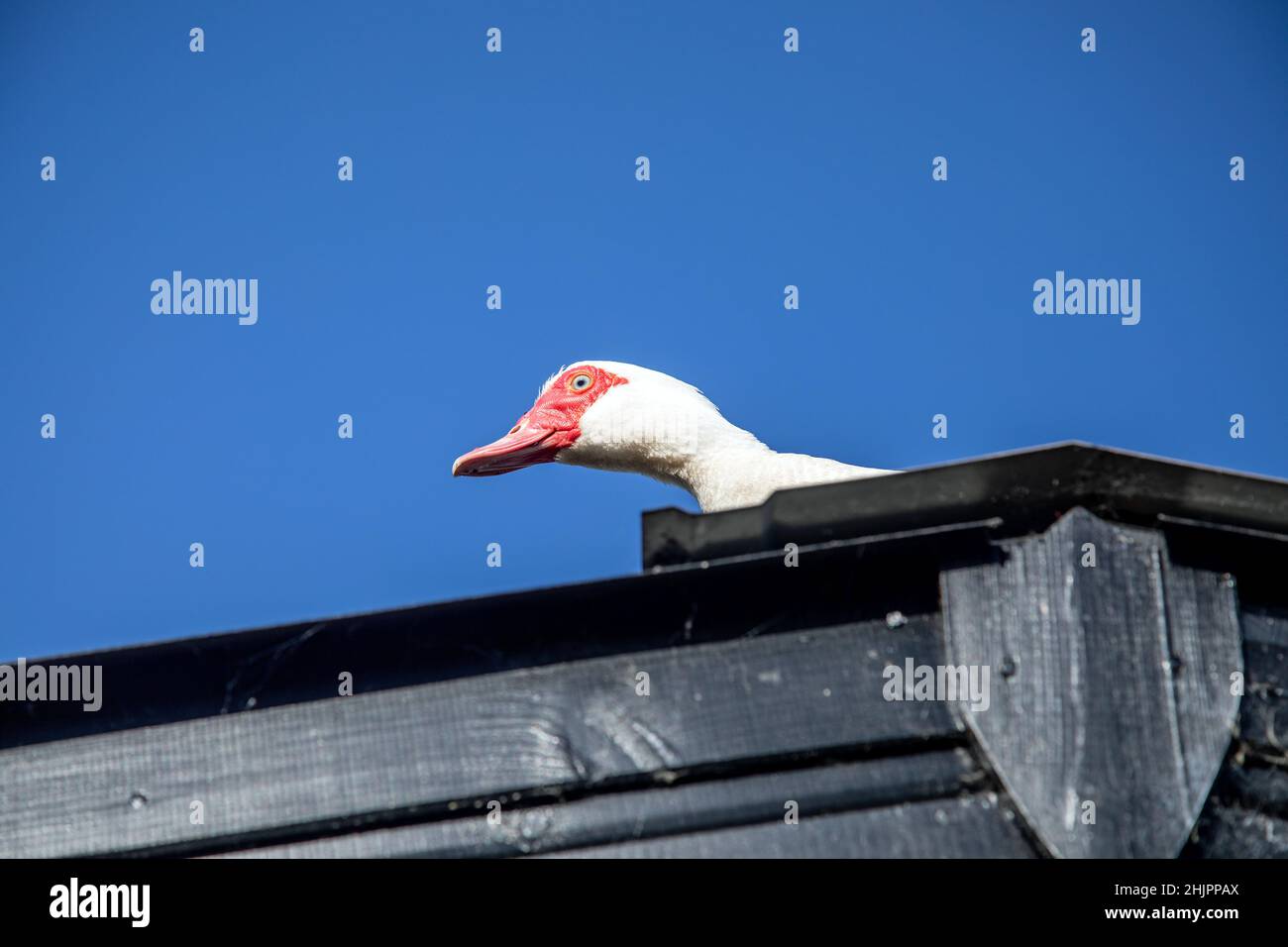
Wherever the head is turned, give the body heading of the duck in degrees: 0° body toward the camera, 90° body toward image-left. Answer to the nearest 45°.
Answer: approximately 90°
